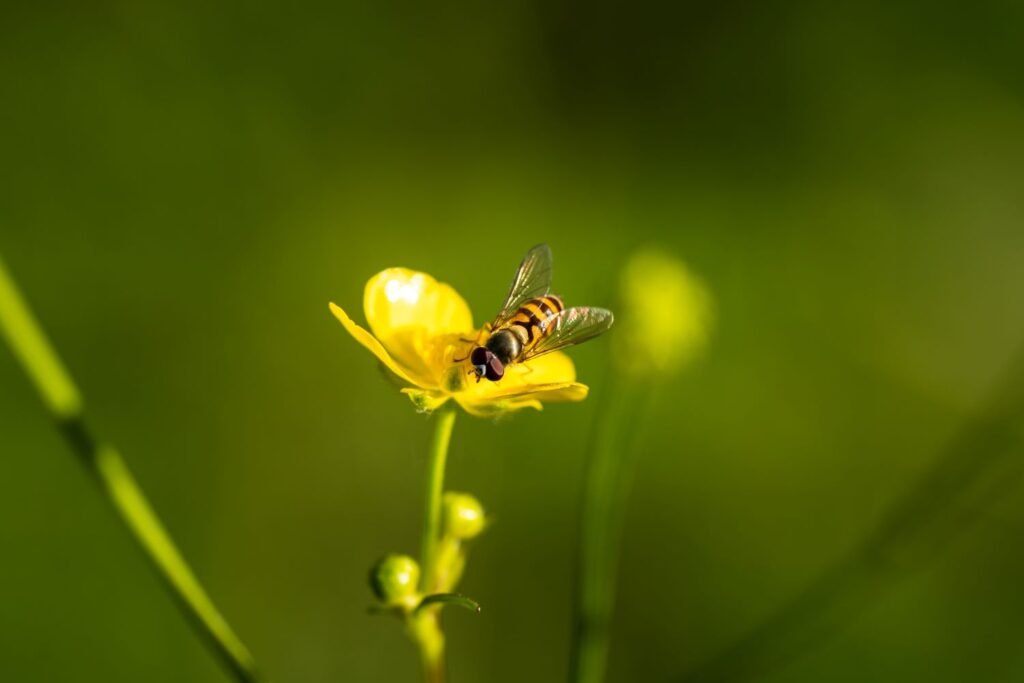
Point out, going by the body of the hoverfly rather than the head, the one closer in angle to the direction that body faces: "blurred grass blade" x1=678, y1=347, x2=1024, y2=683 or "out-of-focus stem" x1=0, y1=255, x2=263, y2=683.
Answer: the out-of-focus stem

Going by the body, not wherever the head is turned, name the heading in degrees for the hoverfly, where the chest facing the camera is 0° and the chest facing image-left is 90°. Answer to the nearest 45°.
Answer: approximately 45°

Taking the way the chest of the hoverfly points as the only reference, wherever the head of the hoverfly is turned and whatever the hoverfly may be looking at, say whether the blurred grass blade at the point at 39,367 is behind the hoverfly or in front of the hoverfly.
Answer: in front

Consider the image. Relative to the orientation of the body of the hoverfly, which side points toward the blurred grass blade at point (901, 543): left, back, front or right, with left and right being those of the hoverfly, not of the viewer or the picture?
back

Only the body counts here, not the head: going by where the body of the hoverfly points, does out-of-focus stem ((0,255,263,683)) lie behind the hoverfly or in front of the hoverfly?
in front
